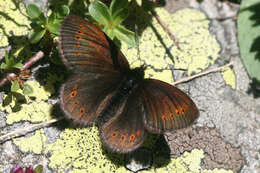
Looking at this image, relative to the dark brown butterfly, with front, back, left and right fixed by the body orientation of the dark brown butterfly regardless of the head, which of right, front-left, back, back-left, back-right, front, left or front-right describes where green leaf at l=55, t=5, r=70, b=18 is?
left

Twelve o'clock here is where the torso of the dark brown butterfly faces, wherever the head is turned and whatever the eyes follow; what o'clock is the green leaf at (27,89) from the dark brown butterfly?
The green leaf is roughly at 8 o'clock from the dark brown butterfly.

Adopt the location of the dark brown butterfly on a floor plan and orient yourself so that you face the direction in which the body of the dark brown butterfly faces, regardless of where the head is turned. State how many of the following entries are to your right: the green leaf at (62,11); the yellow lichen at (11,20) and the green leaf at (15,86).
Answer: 0

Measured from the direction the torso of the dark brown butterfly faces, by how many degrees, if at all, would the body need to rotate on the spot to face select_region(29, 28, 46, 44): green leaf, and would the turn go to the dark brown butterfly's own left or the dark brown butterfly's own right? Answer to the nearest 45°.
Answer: approximately 90° to the dark brown butterfly's own left

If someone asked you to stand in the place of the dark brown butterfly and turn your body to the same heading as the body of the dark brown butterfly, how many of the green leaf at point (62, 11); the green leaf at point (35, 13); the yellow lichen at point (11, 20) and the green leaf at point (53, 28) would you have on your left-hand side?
4

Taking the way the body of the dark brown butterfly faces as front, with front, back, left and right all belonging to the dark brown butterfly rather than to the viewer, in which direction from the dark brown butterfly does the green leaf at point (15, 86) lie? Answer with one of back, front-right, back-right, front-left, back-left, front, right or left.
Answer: back-left

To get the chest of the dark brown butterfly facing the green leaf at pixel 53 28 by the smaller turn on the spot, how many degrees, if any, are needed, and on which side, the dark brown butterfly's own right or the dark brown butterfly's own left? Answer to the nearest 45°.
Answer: approximately 90° to the dark brown butterfly's own left

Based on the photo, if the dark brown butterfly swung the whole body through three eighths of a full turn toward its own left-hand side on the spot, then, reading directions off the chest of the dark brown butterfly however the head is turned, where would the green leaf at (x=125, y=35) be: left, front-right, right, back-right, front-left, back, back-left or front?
right

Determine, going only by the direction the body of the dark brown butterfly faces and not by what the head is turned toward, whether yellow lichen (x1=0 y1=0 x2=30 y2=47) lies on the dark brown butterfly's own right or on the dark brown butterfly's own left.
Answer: on the dark brown butterfly's own left

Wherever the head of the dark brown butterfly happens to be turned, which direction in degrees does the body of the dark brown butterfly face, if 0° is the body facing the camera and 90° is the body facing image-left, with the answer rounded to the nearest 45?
approximately 225°

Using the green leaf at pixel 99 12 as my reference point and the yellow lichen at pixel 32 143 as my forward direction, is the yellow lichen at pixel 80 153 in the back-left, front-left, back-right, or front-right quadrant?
front-left
